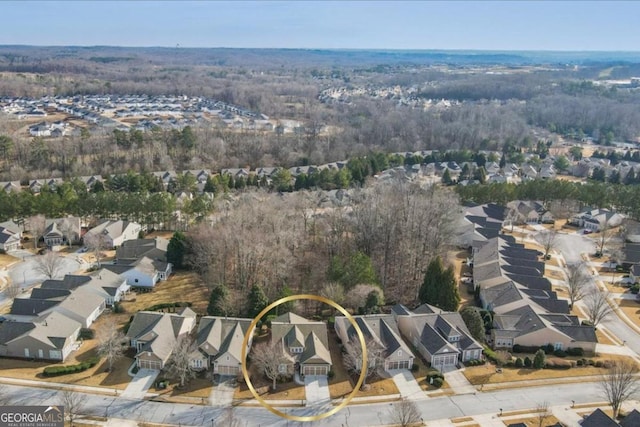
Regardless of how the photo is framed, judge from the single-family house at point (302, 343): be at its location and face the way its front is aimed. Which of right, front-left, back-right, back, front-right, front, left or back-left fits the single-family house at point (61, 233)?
back-right

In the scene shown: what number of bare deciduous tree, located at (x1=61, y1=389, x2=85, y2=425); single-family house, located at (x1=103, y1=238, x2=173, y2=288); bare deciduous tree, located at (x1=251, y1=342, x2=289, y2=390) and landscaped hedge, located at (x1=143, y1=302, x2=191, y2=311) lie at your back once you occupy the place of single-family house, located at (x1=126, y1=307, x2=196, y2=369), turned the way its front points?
2

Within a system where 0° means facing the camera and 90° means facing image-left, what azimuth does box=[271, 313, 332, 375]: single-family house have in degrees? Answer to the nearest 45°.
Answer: approximately 0°

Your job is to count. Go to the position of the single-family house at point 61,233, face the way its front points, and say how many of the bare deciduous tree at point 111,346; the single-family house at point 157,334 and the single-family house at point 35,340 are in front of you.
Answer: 3

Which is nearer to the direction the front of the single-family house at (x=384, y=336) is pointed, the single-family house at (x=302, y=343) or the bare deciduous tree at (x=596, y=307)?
the single-family house

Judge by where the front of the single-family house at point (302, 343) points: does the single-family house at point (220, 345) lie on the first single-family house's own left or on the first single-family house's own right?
on the first single-family house's own right

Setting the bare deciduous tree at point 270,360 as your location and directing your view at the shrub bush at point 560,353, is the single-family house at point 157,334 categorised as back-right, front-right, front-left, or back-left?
back-left

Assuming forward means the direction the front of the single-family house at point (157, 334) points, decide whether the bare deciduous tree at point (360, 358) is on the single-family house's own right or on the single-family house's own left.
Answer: on the single-family house's own left

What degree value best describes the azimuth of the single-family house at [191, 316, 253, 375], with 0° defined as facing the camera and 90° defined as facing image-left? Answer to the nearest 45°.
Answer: approximately 0°

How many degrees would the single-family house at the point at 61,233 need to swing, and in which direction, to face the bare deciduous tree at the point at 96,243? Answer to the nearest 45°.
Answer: approximately 45° to its left

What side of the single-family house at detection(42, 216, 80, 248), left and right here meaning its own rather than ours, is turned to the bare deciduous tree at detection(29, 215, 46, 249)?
right

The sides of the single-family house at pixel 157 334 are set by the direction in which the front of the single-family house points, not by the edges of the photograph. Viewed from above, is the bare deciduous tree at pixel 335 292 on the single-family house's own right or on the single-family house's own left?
on the single-family house's own left

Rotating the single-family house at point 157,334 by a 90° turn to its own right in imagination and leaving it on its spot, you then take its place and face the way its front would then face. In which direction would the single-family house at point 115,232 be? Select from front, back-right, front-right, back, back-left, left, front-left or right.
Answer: right

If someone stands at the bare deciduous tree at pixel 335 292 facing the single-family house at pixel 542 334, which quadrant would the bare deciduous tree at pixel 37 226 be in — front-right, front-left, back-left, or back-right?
back-left

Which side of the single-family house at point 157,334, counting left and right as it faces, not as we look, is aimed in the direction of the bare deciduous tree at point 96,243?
back
